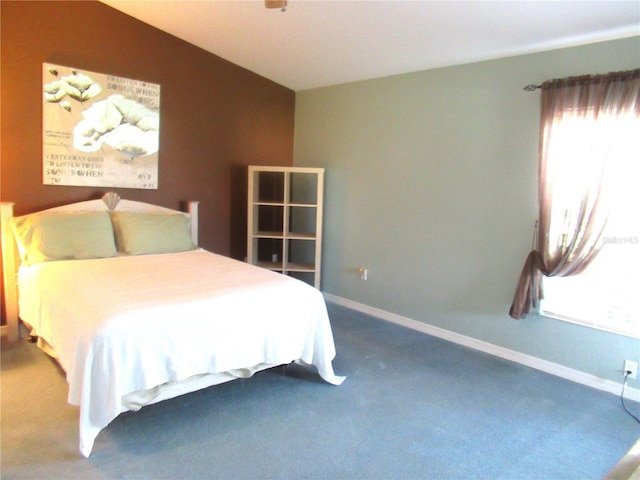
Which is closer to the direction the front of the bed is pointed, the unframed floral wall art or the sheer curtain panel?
the sheer curtain panel

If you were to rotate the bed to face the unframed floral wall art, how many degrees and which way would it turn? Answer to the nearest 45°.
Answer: approximately 135° to its left

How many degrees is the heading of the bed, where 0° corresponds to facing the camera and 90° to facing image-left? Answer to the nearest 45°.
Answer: approximately 315°

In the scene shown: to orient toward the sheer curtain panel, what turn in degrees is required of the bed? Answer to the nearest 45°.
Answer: approximately 45° to its left
